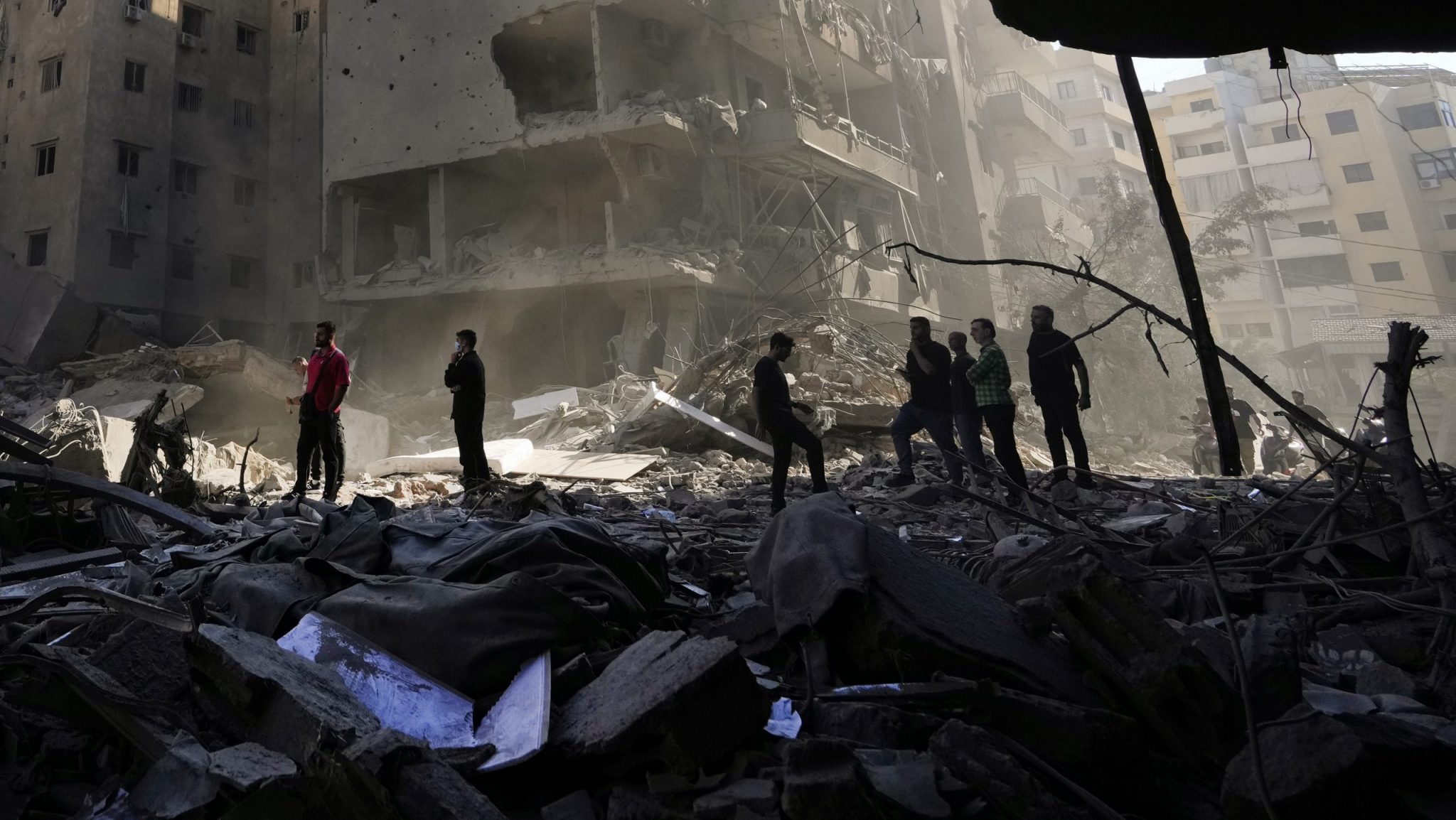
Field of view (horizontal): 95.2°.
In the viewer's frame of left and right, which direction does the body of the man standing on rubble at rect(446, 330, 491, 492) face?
facing to the left of the viewer

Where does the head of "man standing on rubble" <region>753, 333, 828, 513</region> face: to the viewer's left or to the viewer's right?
to the viewer's right

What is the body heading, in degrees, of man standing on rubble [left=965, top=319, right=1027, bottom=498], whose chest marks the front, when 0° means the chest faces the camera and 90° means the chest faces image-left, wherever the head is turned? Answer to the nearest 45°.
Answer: approximately 90°

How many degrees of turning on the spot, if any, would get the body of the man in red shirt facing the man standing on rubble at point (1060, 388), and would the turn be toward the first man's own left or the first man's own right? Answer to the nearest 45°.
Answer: approximately 90° to the first man's own left

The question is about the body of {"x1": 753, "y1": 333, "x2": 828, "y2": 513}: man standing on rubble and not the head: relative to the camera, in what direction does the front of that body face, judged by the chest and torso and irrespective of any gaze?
to the viewer's right

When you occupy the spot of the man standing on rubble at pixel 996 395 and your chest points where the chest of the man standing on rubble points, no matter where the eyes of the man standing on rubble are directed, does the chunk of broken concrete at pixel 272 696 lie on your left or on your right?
on your left

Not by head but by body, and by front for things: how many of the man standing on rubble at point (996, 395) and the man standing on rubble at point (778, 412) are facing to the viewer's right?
1

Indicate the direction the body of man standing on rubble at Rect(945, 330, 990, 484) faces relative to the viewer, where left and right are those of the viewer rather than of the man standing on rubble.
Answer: facing to the left of the viewer

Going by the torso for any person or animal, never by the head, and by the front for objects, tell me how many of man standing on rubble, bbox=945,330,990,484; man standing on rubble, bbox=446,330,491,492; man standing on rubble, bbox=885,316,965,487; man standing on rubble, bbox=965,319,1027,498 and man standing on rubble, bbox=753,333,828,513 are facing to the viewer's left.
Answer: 4

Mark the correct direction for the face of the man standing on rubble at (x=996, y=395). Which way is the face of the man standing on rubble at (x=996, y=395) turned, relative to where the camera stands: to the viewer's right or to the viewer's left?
to the viewer's left

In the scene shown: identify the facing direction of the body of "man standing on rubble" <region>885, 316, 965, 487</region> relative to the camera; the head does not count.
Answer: to the viewer's left
